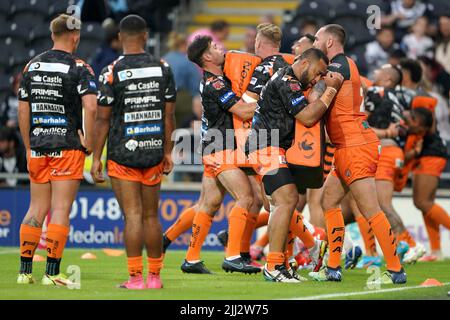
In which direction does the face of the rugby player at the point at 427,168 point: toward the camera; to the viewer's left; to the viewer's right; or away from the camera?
to the viewer's left

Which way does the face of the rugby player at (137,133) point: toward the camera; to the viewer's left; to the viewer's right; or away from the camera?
away from the camera

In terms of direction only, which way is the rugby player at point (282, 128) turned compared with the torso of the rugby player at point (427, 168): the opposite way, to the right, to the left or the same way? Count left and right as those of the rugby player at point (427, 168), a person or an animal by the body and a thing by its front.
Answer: the opposite way

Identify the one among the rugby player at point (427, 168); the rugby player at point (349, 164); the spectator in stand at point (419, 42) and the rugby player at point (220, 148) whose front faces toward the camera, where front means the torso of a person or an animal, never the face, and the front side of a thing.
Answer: the spectator in stand

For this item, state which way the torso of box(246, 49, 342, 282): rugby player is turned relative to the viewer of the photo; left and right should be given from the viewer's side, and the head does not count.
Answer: facing to the right of the viewer

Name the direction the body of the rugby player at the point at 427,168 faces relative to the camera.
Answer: to the viewer's left

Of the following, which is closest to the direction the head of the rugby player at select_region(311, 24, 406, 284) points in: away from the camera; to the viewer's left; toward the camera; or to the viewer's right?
to the viewer's left

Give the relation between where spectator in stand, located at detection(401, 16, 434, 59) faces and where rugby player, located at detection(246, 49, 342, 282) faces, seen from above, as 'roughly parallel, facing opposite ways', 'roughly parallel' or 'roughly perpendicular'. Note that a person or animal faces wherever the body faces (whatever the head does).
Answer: roughly perpendicular

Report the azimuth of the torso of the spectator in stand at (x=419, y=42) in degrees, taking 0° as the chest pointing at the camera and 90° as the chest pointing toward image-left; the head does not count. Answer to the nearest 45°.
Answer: approximately 0°

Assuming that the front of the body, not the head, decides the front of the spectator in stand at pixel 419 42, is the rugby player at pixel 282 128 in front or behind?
in front

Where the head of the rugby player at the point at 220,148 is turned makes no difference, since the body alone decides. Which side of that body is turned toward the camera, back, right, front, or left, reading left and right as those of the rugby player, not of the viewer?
right
